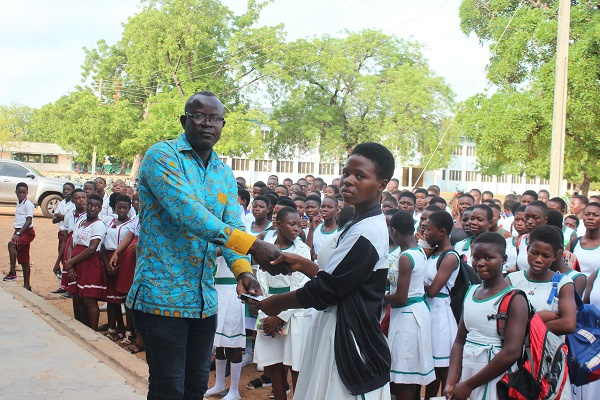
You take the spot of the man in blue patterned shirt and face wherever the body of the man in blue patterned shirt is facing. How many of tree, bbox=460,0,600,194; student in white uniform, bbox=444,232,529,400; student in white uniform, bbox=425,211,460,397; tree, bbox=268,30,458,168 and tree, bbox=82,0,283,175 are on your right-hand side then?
0

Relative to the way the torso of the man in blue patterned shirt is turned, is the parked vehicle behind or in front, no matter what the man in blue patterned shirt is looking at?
behind

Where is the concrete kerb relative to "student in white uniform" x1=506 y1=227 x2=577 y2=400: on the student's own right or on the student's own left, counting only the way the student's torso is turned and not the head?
on the student's own right

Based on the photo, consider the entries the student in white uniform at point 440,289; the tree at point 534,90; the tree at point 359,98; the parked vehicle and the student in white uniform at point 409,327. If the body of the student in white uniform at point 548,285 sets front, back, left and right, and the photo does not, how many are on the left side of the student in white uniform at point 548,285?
0

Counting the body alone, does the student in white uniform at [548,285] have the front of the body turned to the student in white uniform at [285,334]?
no

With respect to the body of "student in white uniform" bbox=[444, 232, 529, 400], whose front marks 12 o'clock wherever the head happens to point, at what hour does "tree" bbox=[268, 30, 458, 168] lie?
The tree is roughly at 4 o'clock from the student in white uniform.

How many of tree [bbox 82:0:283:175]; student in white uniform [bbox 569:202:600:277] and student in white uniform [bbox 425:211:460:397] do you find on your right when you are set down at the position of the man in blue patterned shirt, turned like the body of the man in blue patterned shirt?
0

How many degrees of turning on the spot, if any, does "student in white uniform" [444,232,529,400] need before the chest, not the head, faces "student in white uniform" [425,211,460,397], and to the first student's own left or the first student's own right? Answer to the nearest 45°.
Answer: approximately 135° to the first student's own right

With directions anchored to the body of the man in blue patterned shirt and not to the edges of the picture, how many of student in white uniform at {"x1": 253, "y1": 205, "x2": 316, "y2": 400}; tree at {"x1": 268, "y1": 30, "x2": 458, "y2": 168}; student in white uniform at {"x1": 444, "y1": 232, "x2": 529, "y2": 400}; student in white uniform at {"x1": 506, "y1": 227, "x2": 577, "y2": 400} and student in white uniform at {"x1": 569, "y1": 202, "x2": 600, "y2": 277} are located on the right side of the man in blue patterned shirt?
0

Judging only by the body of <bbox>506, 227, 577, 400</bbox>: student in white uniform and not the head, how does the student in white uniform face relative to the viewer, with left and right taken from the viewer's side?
facing the viewer and to the left of the viewer
